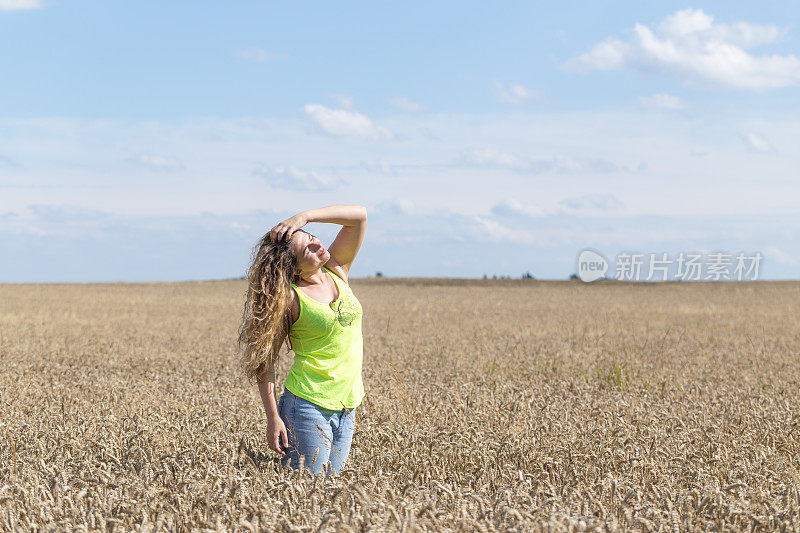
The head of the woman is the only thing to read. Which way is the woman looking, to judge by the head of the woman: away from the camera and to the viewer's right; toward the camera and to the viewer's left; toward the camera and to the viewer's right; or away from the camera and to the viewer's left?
toward the camera and to the viewer's right

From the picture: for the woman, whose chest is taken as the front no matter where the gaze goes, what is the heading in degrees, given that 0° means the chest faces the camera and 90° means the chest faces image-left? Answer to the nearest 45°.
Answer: approximately 315°
